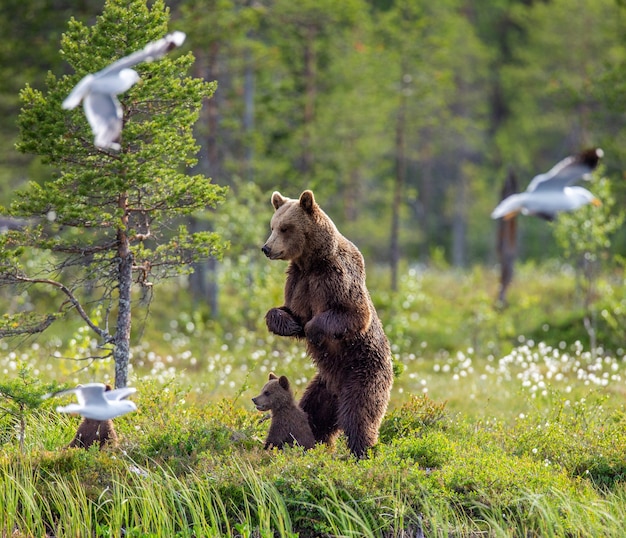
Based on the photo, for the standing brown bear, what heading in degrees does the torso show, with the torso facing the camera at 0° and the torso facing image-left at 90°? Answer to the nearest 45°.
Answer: approximately 45°

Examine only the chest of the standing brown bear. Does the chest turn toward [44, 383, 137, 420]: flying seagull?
yes

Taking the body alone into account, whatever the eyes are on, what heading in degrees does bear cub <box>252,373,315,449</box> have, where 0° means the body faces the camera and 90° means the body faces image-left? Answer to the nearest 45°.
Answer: approximately 90°

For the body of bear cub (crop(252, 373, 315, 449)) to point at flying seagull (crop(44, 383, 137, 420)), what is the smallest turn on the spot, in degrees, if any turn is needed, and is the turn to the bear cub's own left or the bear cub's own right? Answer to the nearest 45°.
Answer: approximately 45° to the bear cub's own left

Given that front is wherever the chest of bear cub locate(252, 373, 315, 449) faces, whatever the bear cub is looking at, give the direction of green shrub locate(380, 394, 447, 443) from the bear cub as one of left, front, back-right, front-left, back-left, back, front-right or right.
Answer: back-right
